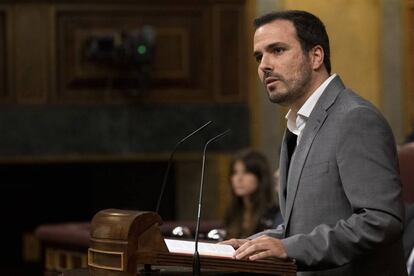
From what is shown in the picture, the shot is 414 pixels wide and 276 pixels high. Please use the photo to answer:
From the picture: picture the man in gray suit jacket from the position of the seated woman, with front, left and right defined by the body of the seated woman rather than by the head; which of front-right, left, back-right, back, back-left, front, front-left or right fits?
front-left

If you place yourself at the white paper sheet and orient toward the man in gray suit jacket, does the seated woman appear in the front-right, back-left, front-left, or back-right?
front-left

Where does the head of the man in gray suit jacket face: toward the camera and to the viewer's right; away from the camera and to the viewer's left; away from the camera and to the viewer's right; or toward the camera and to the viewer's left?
toward the camera and to the viewer's left

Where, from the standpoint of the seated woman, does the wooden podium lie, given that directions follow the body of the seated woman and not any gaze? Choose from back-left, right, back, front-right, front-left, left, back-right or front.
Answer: front-left

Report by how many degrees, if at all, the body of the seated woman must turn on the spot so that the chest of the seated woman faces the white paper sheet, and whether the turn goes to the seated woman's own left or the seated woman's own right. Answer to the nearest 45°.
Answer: approximately 45° to the seated woman's own left

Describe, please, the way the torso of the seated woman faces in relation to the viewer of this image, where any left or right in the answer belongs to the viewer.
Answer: facing the viewer and to the left of the viewer
